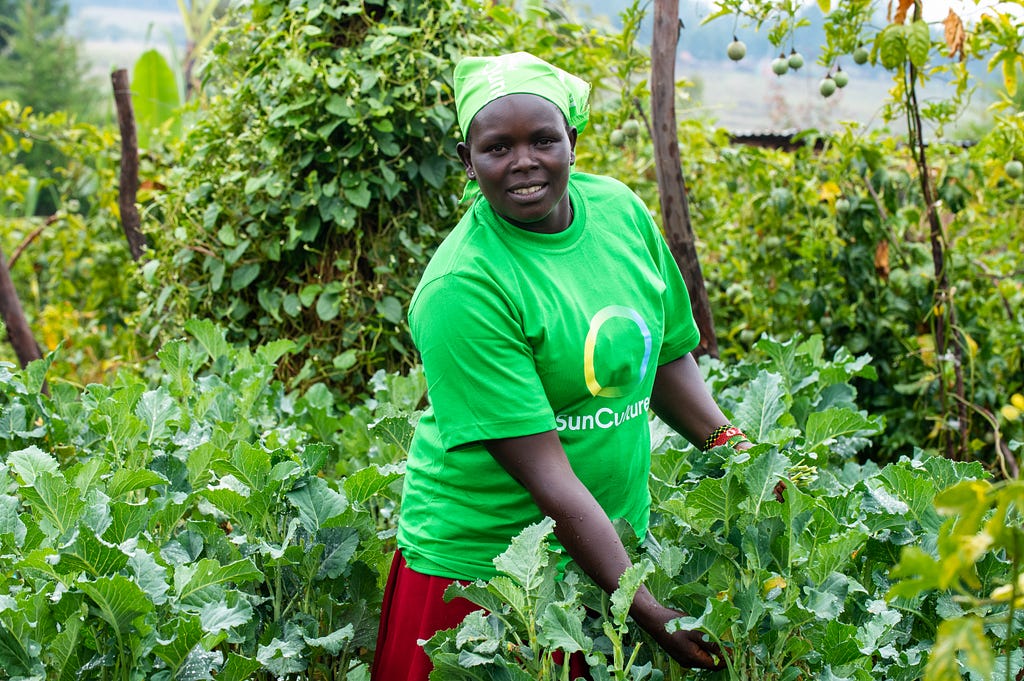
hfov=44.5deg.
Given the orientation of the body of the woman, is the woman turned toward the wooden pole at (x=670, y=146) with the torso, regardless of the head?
no

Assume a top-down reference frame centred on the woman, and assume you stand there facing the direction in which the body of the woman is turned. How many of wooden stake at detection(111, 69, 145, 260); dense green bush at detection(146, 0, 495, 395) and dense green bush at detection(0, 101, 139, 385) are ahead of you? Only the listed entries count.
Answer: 0

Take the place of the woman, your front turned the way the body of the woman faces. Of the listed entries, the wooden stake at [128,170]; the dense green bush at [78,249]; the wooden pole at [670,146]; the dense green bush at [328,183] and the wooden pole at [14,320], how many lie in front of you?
0

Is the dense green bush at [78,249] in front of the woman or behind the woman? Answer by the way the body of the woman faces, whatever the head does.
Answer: behind

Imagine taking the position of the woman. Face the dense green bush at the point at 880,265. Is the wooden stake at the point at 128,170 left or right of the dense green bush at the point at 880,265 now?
left

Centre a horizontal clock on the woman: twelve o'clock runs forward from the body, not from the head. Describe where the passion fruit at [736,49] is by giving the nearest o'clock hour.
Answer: The passion fruit is roughly at 8 o'clock from the woman.

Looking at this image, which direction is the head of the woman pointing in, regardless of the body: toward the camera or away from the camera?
toward the camera

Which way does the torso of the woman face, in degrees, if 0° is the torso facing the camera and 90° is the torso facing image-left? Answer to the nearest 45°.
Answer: approximately 315°

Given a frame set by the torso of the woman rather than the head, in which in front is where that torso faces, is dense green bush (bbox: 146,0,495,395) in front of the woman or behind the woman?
behind

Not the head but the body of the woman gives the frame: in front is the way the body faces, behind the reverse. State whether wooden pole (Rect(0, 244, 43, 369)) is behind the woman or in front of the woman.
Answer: behind

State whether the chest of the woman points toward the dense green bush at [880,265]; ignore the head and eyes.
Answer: no
